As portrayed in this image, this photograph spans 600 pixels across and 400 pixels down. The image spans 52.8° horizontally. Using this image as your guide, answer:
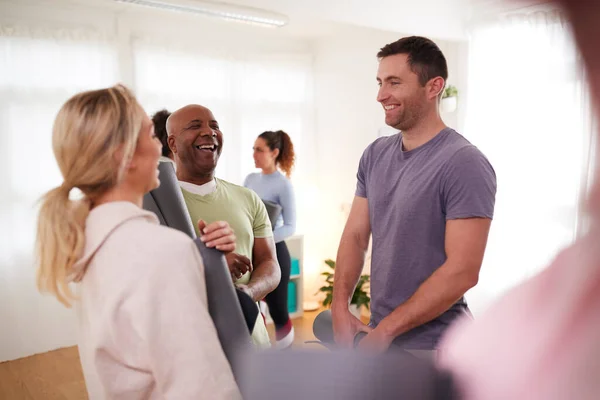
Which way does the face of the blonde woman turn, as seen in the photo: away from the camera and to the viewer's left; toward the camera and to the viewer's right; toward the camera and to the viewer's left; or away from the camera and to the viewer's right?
away from the camera and to the viewer's right

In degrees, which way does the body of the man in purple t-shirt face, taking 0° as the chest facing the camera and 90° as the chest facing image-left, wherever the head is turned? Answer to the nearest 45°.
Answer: approximately 45°

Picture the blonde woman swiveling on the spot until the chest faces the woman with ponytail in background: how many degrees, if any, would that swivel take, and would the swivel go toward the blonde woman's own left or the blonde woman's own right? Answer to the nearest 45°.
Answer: approximately 45° to the blonde woman's own left

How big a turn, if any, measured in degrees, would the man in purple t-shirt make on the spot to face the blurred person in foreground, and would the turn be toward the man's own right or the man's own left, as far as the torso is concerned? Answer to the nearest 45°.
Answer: approximately 45° to the man's own left

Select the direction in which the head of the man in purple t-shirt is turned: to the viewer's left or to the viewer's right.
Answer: to the viewer's left

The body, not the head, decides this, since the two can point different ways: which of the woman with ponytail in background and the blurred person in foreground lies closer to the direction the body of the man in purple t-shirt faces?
the blurred person in foreground

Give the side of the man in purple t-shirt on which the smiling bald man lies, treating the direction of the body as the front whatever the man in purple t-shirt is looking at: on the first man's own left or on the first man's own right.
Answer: on the first man's own right

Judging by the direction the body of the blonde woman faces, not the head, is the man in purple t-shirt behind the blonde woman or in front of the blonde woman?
in front

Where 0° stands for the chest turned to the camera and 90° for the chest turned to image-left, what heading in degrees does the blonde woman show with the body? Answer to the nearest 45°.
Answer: approximately 225°

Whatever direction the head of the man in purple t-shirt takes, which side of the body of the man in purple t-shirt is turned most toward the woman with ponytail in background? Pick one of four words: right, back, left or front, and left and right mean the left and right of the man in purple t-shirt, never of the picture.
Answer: right

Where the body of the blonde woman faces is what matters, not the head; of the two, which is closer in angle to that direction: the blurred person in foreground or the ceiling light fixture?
the ceiling light fixture

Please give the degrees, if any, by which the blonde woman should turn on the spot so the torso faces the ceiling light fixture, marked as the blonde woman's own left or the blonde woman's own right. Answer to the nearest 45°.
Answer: approximately 45° to the blonde woman's own left

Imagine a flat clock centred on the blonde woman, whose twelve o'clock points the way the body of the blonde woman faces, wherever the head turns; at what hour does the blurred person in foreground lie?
The blurred person in foreground is roughly at 4 o'clock from the blonde woman.
